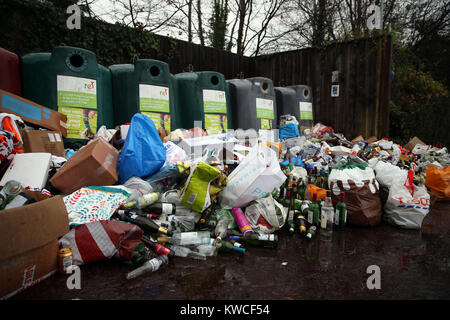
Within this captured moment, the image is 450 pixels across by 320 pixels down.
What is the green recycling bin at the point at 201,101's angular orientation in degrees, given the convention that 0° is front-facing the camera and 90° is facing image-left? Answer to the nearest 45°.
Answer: approximately 315°

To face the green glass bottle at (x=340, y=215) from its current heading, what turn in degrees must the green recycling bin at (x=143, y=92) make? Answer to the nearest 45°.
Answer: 0° — it already faces it

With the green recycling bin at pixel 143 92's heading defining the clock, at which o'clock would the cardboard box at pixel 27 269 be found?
The cardboard box is roughly at 2 o'clock from the green recycling bin.

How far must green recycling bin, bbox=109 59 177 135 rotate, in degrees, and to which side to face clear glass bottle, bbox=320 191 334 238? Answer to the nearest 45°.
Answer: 0° — it already faces it

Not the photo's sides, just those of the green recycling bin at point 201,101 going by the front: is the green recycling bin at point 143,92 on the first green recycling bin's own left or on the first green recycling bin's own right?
on the first green recycling bin's own right

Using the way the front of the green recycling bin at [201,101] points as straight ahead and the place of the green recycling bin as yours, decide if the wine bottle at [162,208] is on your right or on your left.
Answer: on your right

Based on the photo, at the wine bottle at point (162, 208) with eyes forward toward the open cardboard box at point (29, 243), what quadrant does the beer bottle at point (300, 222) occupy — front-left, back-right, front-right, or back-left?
back-left

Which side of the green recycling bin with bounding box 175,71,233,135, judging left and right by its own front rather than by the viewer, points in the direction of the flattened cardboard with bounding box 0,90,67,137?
right

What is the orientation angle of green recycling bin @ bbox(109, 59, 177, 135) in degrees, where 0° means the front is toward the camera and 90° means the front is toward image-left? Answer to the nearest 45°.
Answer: approximately 315°
